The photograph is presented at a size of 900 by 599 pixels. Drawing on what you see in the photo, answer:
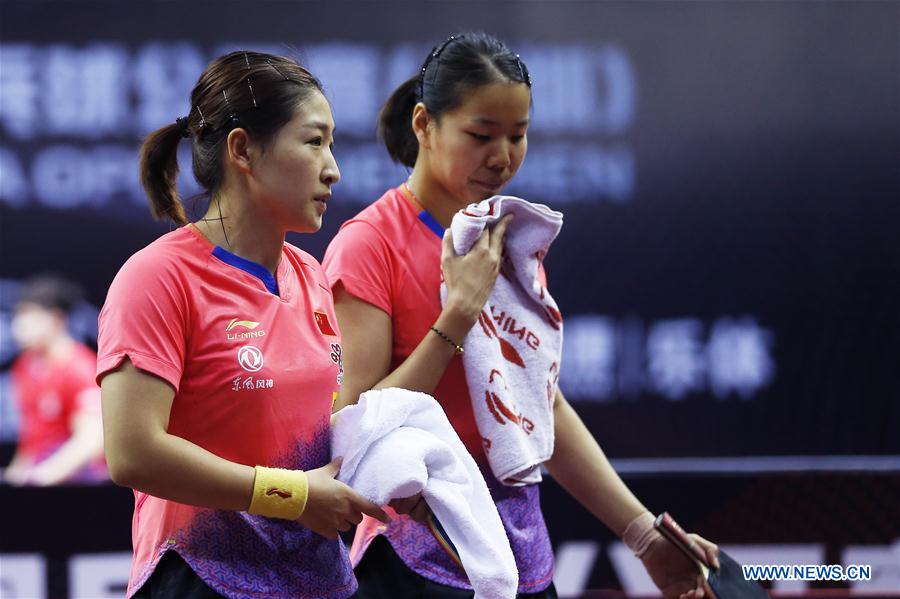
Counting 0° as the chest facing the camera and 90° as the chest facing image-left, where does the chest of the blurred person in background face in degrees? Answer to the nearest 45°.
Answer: approximately 45°

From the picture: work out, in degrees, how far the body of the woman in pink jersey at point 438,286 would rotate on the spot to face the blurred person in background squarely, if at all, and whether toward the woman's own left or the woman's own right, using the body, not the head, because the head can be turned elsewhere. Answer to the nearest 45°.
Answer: approximately 180°

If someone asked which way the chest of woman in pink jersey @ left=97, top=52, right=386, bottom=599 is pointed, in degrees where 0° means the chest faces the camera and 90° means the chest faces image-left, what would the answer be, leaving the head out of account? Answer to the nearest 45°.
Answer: approximately 315°

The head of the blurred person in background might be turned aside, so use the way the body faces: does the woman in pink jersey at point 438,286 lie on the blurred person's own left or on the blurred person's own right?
on the blurred person's own left

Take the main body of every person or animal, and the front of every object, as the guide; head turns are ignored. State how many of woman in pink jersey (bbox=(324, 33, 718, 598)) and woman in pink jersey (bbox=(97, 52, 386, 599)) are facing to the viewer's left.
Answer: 0

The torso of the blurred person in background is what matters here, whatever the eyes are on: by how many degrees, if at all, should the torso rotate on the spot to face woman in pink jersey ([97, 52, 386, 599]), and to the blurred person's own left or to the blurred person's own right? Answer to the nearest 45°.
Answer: approximately 45° to the blurred person's own left
